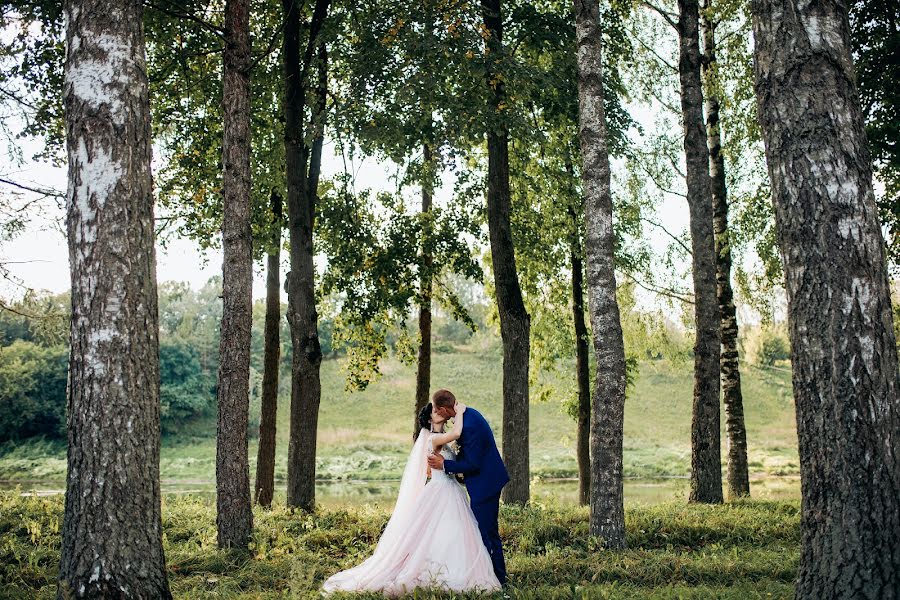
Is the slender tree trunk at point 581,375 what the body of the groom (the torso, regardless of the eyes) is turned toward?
no

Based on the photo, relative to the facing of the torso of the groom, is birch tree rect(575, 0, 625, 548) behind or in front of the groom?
behind

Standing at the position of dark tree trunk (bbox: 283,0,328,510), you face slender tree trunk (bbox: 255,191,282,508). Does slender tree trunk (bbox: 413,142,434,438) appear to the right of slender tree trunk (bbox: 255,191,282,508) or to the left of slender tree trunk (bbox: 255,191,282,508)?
right

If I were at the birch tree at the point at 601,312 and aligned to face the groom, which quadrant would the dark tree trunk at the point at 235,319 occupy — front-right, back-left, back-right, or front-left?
front-right

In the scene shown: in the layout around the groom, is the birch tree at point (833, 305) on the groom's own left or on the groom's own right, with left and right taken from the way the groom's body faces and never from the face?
on the groom's own left

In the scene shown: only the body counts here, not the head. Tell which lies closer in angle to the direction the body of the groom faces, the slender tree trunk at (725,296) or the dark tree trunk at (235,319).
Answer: the dark tree trunk

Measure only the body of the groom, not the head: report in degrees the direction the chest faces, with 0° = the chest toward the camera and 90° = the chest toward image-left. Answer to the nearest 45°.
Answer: approximately 90°

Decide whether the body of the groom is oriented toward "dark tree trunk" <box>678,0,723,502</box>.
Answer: no

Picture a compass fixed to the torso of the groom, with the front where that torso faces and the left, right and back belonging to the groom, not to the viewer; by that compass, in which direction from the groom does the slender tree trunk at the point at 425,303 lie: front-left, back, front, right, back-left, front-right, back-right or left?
right

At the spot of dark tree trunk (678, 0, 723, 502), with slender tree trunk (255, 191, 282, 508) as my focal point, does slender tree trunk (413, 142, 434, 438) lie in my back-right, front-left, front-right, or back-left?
front-right

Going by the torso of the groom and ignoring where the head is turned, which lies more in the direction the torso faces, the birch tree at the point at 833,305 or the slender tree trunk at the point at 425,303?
the slender tree trunk

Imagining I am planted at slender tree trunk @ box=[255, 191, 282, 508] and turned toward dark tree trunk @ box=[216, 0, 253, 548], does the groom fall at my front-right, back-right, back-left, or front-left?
front-left

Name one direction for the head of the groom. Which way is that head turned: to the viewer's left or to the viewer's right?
to the viewer's left

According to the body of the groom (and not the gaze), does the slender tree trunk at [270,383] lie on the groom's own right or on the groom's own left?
on the groom's own right

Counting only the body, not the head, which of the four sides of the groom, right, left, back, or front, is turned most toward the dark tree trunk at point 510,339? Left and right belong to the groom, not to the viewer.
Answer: right

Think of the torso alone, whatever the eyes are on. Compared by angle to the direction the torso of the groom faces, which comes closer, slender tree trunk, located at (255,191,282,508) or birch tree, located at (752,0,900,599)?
the slender tree trunk

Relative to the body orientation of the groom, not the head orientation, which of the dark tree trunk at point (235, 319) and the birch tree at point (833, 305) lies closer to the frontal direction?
the dark tree trunk
